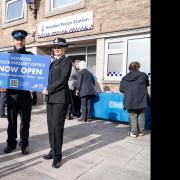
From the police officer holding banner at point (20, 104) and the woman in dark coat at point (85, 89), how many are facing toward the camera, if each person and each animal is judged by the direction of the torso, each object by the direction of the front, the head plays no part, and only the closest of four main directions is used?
1

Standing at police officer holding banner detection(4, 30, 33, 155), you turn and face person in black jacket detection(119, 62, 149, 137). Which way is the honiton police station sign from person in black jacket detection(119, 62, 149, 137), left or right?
left

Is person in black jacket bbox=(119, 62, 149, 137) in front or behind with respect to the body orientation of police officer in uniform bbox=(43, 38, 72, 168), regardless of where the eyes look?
behind

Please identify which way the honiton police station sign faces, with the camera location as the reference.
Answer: facing the viewer and to the left of the viewer

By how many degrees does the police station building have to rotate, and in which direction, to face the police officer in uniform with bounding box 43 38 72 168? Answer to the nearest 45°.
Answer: approximately 45° to its left

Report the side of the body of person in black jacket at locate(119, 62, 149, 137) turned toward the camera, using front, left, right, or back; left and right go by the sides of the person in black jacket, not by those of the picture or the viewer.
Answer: back

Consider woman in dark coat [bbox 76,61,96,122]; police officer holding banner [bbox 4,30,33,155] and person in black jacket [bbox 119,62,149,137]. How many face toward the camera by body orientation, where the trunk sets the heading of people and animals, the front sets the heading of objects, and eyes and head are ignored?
1

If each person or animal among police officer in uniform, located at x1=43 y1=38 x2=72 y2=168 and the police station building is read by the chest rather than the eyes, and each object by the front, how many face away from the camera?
0

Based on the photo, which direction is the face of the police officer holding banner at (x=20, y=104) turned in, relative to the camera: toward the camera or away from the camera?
toward the camera

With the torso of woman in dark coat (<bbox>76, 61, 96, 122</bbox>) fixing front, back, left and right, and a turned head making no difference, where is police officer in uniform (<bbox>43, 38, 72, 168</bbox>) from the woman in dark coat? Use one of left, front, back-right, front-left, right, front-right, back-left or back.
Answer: back-left

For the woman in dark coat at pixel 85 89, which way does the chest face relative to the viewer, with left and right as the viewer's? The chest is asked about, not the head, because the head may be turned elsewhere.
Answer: facing away from the viewer and to the left of the viewer

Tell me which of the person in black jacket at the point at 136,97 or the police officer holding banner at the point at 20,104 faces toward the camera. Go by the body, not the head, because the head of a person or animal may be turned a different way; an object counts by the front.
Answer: the police officer holding banner

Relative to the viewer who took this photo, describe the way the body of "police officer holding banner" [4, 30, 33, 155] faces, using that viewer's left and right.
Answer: facing the viewer
